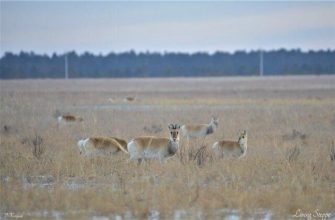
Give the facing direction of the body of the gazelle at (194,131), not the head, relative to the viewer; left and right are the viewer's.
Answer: facing to the right of the viewer

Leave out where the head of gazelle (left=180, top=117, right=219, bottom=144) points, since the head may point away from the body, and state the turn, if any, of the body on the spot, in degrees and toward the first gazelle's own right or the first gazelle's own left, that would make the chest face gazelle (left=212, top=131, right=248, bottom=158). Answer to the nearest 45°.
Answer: approximately 90° to the first gazelle's own right

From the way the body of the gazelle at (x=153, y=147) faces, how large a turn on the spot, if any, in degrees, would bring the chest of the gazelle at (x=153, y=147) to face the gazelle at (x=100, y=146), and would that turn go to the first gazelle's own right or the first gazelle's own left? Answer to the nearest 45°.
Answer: approximately 180°

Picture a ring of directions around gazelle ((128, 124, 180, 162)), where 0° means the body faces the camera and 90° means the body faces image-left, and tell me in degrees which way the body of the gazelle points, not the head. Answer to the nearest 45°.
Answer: approximately 270°

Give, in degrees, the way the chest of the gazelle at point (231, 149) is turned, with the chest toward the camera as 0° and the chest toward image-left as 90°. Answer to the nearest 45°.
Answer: approximately 270°

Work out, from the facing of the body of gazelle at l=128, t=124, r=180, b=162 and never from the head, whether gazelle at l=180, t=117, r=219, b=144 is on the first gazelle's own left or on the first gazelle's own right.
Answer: on the first gazelle's own left

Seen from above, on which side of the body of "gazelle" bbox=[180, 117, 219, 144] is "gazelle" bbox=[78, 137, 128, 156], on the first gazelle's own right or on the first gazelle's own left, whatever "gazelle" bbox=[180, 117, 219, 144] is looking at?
on the first gazelle's own right

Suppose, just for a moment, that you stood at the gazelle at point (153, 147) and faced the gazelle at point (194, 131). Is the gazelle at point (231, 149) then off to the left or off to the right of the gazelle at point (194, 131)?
right

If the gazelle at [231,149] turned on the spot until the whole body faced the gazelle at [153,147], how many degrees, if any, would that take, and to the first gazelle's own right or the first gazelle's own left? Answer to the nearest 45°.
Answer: approximately 135° to the first gazelle's own right

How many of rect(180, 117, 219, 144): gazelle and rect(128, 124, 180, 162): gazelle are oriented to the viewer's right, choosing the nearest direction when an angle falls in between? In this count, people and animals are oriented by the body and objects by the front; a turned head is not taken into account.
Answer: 2
